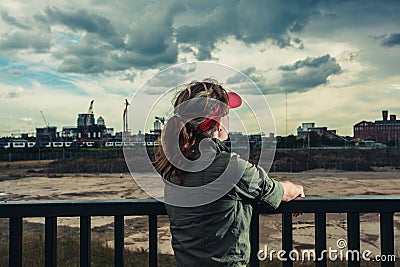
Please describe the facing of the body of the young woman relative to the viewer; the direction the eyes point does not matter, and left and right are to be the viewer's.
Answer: facing away from the viewer and to the right of the viewer

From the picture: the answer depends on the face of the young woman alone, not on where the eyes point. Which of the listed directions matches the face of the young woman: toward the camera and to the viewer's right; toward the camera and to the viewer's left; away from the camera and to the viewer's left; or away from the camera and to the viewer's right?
away from the camera and to the viewer's right
